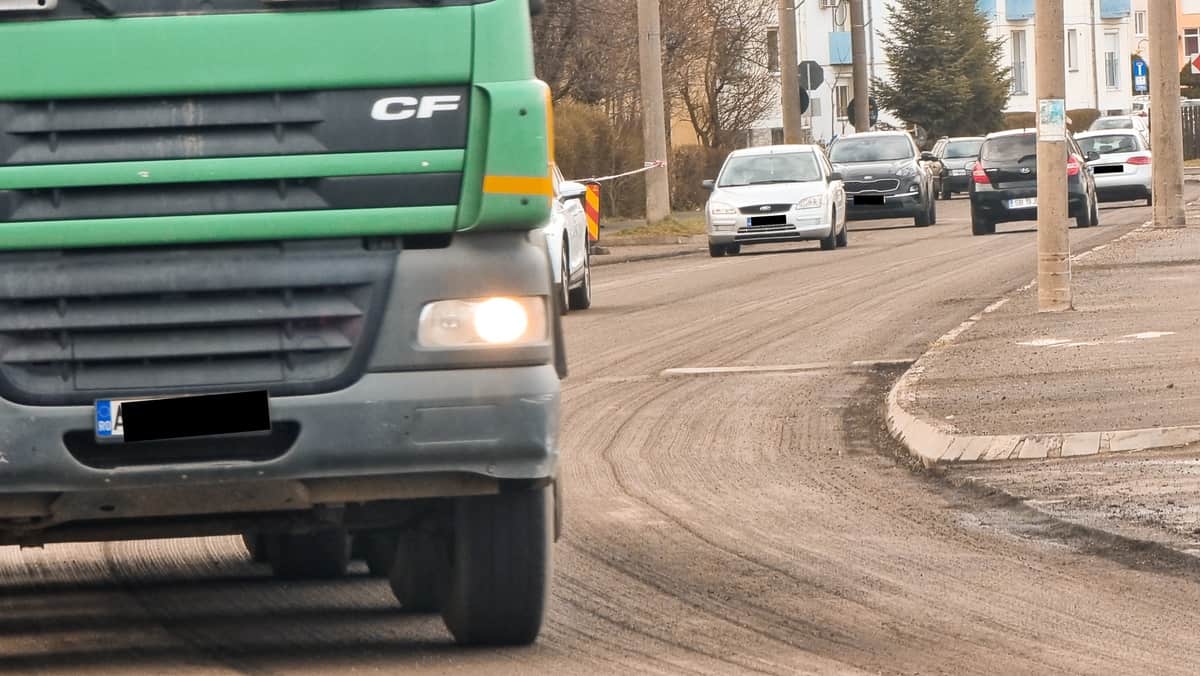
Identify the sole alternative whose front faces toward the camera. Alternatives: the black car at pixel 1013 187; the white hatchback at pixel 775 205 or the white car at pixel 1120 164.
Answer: the white hatchback

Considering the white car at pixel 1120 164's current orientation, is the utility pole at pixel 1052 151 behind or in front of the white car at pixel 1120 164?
behind

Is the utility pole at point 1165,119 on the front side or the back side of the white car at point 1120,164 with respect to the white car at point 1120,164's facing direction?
on the back side

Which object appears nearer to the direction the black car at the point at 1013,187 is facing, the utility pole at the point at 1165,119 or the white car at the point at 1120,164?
the white car

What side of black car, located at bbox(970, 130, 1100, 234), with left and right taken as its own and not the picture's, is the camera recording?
back

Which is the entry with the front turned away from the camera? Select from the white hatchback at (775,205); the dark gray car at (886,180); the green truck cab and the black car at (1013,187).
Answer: the black car at (1013,187)

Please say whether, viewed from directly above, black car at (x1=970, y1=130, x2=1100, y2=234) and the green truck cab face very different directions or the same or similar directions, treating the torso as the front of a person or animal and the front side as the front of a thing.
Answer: very different directions

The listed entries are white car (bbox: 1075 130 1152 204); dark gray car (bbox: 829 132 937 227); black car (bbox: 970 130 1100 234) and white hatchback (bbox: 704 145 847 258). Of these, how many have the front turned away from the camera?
2

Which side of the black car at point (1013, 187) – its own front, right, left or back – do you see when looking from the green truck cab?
back

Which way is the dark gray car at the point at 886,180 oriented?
toward the camera

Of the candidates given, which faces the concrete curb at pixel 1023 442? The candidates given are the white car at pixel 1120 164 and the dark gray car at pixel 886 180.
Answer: the dark gray car

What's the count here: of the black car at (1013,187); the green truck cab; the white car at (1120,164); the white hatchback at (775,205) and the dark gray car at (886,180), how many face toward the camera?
3

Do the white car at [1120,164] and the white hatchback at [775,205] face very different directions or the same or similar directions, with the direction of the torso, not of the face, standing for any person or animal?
very different directions

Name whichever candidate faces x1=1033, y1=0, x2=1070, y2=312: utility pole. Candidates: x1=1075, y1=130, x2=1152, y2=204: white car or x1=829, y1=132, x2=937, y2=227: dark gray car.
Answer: the dark gray car

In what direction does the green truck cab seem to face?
toward the camera

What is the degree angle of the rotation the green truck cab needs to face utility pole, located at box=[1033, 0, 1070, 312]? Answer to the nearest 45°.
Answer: approximately 135° to its left

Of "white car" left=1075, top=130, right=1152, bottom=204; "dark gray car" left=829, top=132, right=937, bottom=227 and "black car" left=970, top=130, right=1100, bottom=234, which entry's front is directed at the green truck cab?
"dark gray car" left=829, top=132, right=937, bottom=227

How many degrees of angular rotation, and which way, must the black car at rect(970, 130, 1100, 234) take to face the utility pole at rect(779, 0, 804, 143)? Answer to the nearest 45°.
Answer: approximately 45° to its left

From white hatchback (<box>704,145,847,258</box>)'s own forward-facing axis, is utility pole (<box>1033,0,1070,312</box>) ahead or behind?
ahead

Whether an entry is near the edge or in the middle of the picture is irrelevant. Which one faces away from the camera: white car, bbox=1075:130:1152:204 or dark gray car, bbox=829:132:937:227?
the white car

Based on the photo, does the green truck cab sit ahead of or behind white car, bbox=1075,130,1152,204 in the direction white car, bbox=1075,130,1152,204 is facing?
behind

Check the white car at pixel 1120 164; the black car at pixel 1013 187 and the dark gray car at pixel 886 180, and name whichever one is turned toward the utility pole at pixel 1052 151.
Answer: the dark gray car at pixel 886 180

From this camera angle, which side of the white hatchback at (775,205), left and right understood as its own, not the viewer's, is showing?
front

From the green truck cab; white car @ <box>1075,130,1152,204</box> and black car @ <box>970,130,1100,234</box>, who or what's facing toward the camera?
the green truck cab

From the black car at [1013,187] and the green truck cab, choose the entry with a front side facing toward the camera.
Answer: the green truck cab
